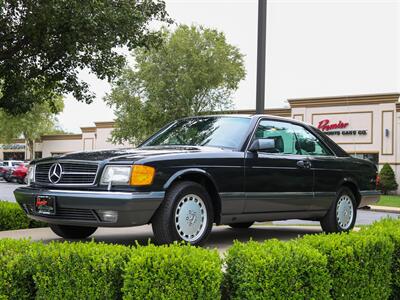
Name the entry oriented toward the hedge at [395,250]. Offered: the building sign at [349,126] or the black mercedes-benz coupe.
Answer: the building sign

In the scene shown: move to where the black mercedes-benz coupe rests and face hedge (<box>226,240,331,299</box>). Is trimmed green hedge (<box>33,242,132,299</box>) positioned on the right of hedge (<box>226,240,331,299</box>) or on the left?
right

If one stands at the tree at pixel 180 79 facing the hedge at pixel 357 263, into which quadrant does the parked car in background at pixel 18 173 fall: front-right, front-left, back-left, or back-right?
back-right

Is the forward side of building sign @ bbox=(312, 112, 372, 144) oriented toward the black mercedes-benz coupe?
yes

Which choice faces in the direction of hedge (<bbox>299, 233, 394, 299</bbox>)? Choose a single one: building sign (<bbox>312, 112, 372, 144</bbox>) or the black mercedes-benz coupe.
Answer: the building sign
